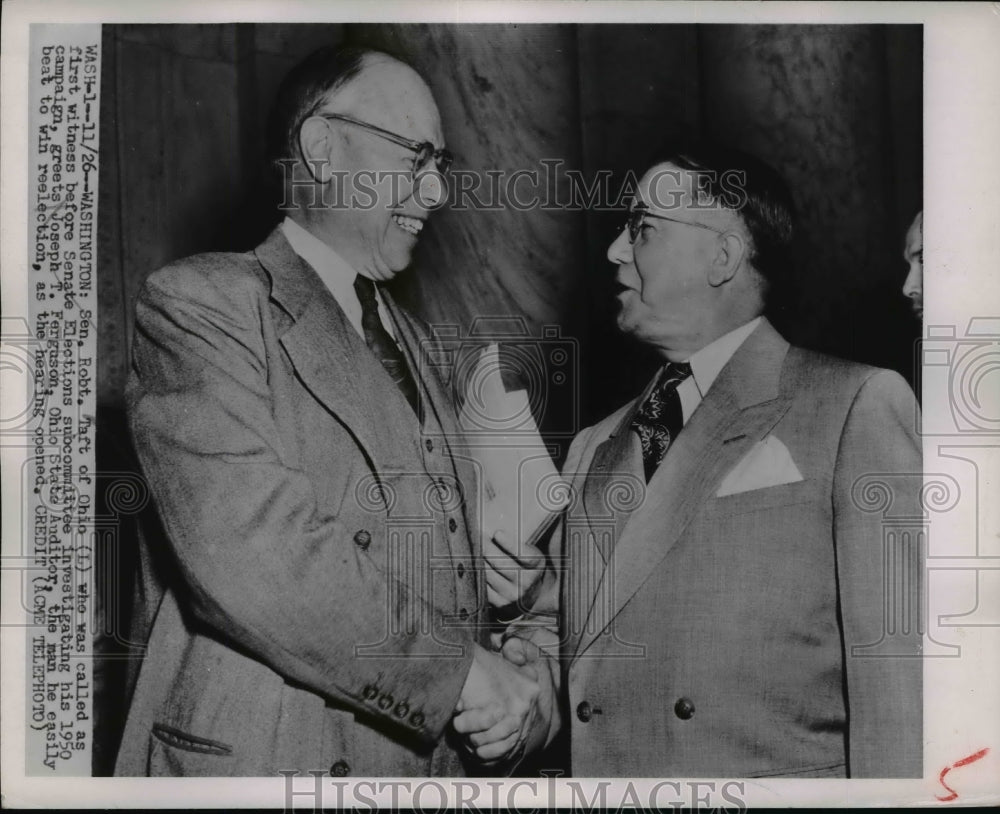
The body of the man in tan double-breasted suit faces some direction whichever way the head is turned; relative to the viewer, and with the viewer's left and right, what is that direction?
facing the viewer and to the left of the viewer

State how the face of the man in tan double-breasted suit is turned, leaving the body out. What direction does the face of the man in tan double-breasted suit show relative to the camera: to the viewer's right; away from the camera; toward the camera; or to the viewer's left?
to the viewer's left
